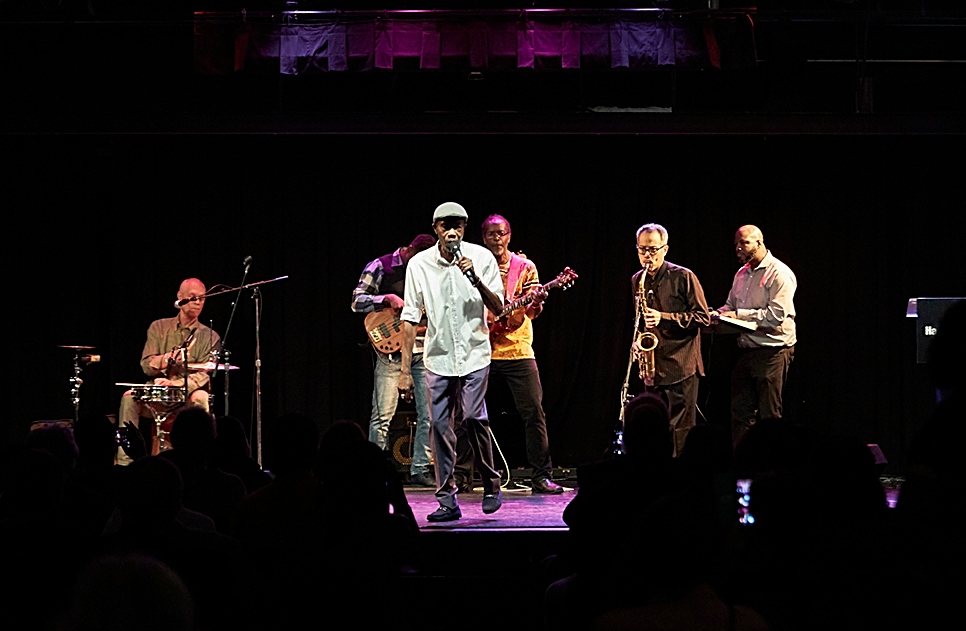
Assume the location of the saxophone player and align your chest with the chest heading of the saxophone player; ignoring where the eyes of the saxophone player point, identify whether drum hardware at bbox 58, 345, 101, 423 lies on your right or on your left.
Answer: on your right

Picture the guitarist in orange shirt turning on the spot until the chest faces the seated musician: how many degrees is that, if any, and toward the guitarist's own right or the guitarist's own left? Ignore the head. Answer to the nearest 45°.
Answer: approximately 90° to the guitarist's own right

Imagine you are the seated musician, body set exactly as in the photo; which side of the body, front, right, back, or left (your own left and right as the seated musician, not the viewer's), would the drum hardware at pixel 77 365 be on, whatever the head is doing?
right

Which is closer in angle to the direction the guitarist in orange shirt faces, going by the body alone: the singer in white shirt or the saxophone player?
the singer in white shirt

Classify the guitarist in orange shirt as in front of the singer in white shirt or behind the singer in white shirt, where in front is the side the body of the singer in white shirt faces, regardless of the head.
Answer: behind

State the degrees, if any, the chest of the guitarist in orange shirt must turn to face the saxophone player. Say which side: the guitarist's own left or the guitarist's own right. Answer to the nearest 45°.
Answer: approximately 90° to the guitarist's own left
